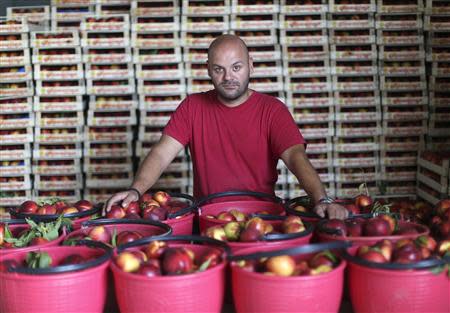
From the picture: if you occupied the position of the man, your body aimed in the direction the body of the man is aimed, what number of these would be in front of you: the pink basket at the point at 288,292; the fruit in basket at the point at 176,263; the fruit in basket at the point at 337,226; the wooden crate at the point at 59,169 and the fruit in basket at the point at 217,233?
4

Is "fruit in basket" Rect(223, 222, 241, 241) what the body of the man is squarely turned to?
yes

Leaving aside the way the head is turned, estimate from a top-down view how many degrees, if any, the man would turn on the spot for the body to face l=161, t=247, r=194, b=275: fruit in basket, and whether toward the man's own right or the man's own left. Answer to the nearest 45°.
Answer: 0° — they already face it

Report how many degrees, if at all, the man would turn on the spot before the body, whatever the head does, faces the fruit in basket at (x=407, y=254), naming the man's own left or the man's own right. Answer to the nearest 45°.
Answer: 0° — they already face it

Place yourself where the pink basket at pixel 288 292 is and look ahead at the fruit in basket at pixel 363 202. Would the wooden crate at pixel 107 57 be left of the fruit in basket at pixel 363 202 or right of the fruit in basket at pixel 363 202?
left

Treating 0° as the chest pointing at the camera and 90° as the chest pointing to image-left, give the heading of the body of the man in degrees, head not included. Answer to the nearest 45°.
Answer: approximately 0°

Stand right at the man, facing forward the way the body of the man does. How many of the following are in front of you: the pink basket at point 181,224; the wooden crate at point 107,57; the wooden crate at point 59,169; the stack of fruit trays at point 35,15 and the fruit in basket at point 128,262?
2

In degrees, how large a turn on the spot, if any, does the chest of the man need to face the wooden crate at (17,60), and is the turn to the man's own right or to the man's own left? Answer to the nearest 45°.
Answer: approximately 135° to the man's own right

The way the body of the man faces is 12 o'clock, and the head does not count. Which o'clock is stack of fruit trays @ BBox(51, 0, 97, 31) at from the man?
The stack of fruit trays is roughly at 5 o'clock from the man.

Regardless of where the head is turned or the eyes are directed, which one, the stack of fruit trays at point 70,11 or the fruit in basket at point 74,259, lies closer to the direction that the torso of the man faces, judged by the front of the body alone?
the fruit in basket

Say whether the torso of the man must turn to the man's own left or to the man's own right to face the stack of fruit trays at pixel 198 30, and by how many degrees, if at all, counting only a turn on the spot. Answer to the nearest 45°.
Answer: approximately 180°
